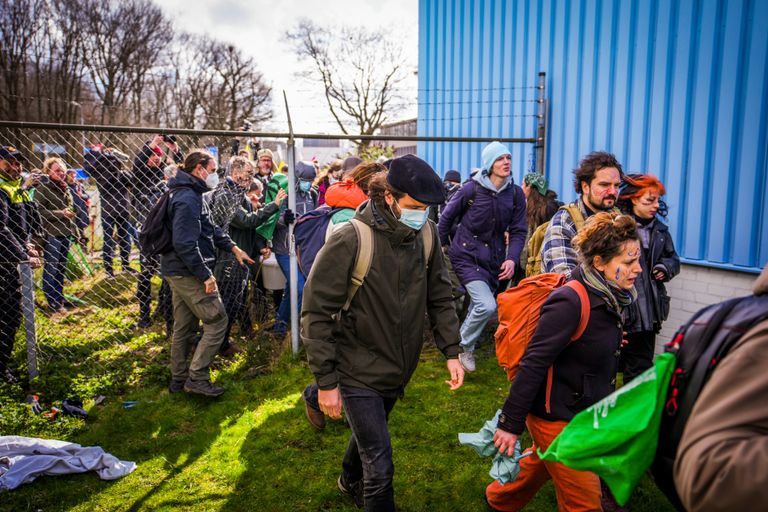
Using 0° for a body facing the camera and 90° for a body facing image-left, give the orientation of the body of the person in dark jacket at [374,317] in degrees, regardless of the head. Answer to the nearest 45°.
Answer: approximately 315°

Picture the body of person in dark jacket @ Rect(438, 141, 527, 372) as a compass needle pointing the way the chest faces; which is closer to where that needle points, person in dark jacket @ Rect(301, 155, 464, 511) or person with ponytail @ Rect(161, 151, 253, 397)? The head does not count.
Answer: the person in dark jacket

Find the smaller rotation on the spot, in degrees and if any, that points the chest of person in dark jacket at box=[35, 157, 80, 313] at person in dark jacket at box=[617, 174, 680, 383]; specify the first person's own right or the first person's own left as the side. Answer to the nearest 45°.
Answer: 0° — they already face them

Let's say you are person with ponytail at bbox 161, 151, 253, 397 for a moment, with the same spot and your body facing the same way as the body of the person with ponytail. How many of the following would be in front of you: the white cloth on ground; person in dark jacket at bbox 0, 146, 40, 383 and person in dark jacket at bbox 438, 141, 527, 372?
1

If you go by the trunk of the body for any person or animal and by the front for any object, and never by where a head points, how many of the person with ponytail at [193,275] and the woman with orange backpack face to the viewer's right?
2

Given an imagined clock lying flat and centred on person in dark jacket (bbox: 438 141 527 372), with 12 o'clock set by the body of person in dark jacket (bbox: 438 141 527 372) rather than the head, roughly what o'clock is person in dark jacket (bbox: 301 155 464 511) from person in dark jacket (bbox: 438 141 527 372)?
person in dark jacket (bbox: 301 155 464 511) is roughly at 2 o'clock from person in dark jacket (bbox: 438 141 527 372).

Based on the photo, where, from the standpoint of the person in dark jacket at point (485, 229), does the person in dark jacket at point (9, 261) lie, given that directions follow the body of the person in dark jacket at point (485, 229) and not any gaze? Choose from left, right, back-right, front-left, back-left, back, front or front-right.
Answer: back-right

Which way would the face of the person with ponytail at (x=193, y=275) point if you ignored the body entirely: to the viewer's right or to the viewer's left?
to the viewer's right

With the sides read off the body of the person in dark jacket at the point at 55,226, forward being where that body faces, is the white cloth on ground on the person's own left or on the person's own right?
on the person's own right

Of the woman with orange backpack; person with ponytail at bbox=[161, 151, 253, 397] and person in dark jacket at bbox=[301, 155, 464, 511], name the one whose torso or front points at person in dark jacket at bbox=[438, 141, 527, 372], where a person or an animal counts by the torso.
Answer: the person with ponytail

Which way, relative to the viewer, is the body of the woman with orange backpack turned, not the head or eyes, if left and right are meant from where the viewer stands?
facing to the right of the viewer

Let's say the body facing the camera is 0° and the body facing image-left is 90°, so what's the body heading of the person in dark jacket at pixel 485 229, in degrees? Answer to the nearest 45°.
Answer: approximately 315°

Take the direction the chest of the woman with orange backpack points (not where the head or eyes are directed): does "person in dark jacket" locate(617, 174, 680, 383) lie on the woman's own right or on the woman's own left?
on the woman's own left

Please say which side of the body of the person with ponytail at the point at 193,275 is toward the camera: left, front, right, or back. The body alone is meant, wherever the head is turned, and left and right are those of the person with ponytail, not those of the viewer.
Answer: right
